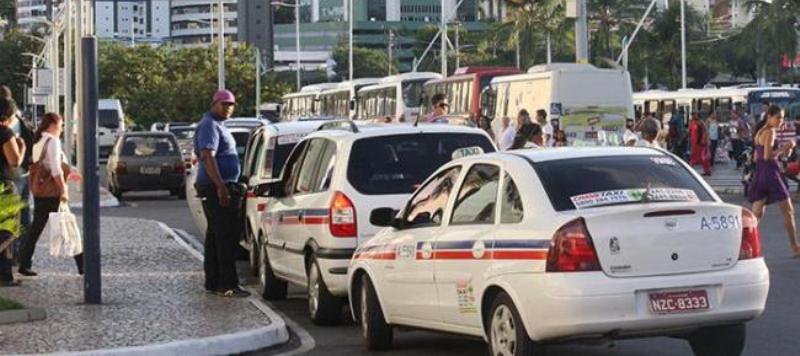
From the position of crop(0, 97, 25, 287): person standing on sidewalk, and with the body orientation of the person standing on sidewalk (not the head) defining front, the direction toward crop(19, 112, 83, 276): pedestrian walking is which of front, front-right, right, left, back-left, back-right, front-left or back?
front-left

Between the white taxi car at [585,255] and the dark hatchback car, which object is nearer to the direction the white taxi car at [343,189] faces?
the dark hatchback car

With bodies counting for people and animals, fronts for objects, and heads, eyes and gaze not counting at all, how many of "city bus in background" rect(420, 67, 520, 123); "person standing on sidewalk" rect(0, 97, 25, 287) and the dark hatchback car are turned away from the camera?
1

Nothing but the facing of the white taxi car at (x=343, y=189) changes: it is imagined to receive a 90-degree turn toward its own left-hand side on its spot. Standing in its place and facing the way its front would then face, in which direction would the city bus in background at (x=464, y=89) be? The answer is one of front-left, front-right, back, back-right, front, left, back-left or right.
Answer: back-right

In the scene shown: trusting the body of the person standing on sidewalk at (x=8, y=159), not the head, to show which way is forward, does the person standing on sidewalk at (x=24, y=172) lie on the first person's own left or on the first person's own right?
on the first person's own left

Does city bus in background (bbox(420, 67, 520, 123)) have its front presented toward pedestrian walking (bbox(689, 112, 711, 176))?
no

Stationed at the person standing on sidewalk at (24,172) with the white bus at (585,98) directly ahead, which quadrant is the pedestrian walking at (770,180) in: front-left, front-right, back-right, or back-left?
front-right

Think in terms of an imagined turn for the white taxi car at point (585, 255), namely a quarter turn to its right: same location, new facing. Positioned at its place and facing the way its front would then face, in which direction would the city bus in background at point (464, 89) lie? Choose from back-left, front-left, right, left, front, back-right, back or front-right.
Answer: front-left

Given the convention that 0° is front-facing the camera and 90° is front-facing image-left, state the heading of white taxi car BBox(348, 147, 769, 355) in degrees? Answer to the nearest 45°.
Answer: approximately 135°

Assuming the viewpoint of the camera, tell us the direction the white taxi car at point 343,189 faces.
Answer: facing away from the viewer and to the left of the viewer

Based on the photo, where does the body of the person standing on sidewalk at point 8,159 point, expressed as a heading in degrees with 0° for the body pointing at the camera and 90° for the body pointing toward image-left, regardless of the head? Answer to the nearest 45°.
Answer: approximately 270°
